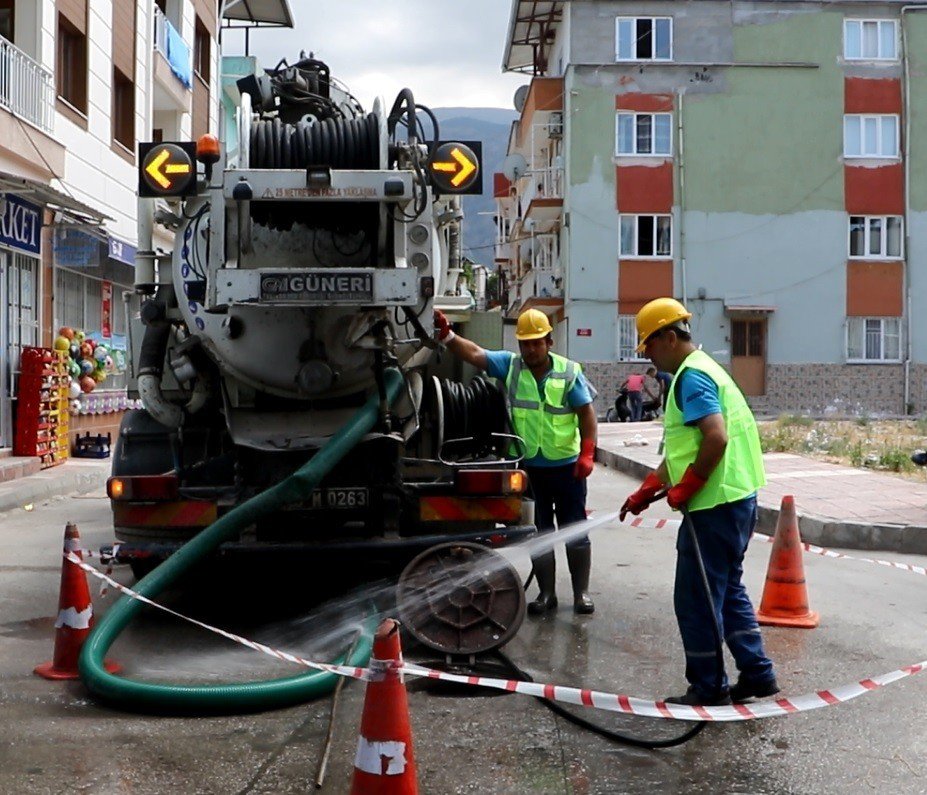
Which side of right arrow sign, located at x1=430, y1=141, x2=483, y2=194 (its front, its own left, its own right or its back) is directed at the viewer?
front

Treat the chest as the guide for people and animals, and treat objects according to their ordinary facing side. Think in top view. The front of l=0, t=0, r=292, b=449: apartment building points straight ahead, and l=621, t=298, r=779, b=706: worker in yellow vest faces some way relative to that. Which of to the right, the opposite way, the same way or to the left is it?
the opposite way

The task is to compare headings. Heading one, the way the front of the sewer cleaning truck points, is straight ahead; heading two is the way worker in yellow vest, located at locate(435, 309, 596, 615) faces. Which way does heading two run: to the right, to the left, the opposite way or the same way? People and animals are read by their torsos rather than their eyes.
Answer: the opposite way

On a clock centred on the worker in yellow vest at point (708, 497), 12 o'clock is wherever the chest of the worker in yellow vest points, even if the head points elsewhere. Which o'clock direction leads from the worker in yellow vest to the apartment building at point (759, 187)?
The apartment building is roughly at 3 o'clock from the worker in yellow vest.

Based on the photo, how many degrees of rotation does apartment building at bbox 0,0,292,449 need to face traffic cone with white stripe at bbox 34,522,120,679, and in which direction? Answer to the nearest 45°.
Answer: approximately 45° to its right

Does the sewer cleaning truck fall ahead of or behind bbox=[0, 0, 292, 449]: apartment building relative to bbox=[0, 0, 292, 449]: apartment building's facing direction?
ahead

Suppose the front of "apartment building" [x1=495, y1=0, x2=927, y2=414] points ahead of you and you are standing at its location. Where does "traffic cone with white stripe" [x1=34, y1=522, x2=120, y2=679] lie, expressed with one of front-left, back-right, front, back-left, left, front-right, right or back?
front

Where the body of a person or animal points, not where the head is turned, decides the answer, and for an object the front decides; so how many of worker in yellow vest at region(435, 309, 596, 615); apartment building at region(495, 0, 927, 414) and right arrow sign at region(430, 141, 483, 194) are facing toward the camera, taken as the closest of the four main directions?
3

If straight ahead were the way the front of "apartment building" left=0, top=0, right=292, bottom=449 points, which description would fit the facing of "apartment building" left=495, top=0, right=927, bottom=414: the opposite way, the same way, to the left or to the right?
to the right

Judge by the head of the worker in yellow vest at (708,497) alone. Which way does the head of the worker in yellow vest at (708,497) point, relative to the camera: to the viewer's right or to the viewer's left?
to the viewer's left

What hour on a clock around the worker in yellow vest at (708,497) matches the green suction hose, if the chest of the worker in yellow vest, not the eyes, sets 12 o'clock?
The green suction hose is roughly at 12 o'clock from the worker in yellow vest.

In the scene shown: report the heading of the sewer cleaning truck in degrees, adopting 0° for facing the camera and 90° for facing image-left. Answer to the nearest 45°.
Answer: approximately 180°

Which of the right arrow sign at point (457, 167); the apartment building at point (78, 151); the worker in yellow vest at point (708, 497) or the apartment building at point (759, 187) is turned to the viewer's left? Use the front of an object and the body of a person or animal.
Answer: the worker in yellow vest
